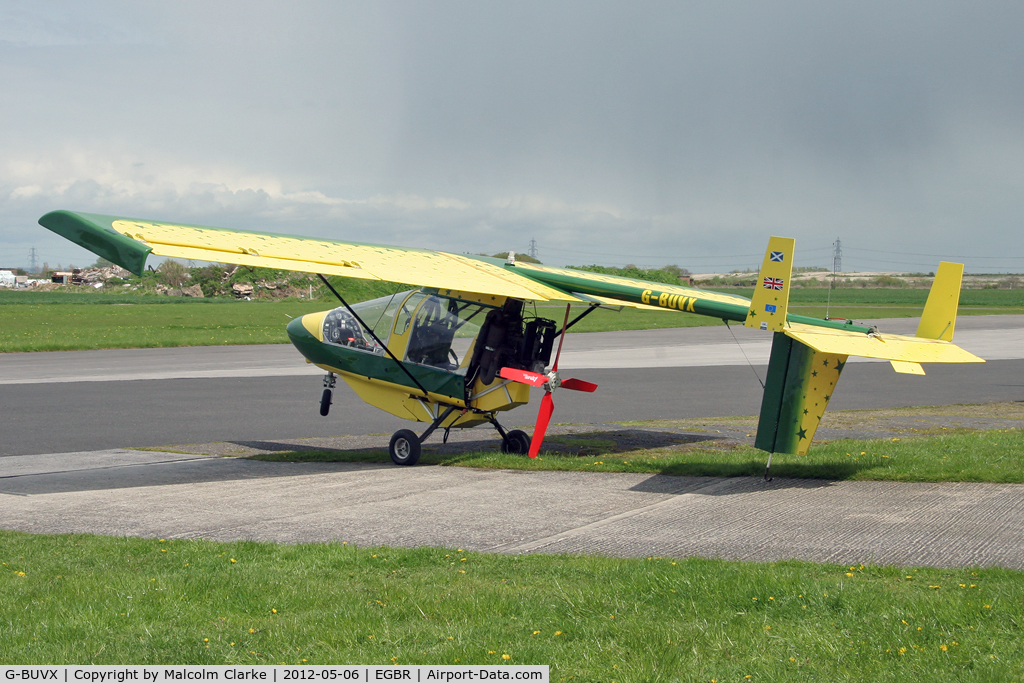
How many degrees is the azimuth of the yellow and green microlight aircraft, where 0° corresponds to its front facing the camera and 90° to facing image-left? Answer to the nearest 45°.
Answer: approximately 135°
